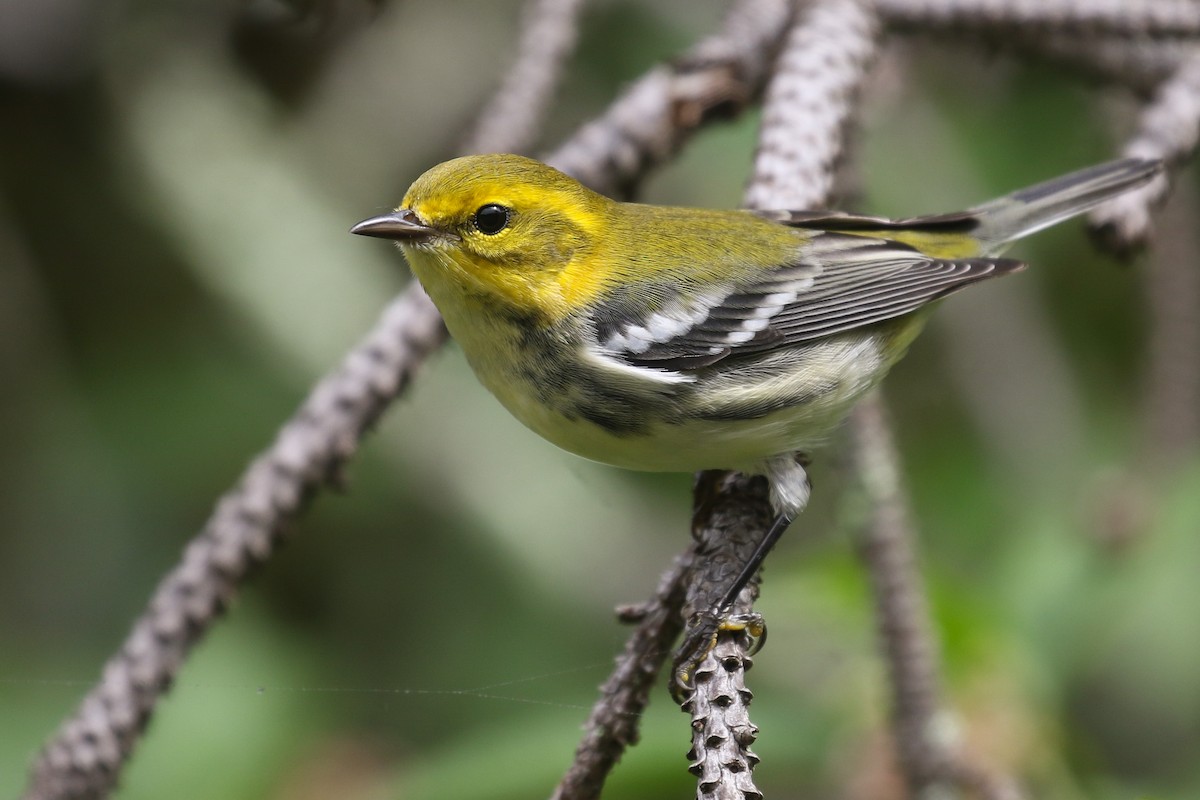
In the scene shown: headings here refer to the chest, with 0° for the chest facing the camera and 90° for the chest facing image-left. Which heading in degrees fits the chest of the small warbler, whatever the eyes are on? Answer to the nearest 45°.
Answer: approximately 90°

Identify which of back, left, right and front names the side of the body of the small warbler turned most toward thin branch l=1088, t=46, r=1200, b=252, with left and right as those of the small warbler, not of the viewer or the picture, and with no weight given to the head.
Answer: back

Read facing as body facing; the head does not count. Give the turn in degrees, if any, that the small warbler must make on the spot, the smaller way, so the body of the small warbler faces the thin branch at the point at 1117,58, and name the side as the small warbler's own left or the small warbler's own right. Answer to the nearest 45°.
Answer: approximately 180°

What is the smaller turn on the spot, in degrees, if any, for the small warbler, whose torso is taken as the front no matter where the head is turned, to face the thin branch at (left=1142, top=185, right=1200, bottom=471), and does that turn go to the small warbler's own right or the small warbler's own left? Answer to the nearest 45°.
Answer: approximately 180°
